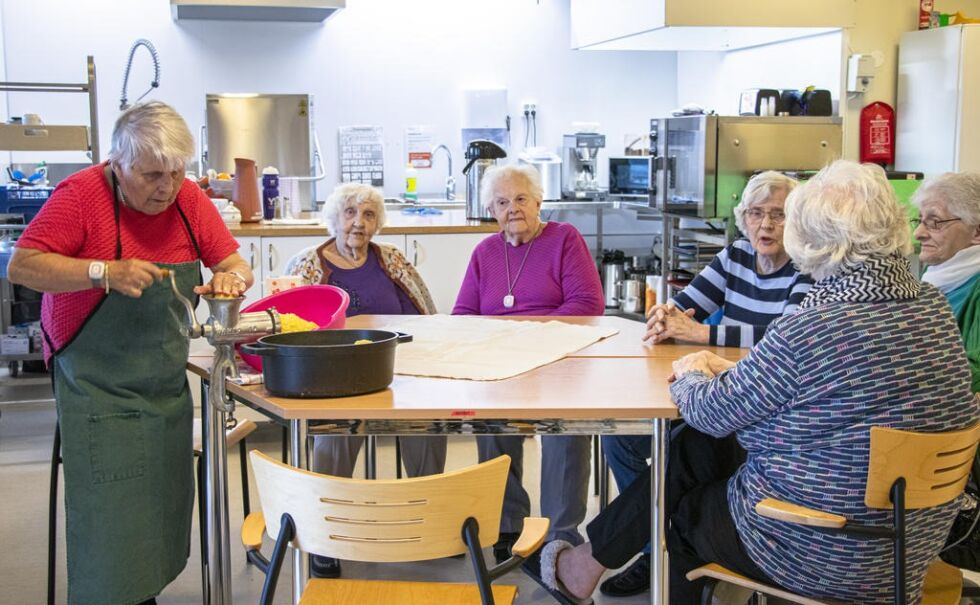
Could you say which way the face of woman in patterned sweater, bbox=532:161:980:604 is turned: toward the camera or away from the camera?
away from the camera

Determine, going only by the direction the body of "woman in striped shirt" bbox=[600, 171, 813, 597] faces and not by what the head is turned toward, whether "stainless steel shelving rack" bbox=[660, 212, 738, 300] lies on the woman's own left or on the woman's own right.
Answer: on the woman's own right

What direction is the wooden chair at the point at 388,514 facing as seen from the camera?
away from the camera

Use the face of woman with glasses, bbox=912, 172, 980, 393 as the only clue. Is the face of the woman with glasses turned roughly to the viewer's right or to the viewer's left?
to the viewer's left
